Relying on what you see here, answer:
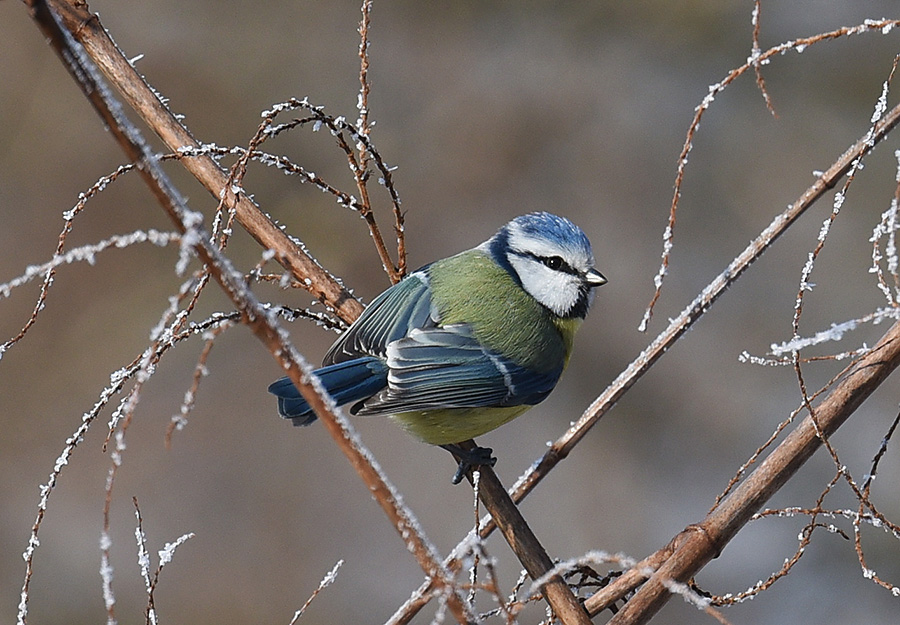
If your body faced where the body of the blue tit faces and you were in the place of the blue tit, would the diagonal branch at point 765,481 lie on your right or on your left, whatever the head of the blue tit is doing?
on your right

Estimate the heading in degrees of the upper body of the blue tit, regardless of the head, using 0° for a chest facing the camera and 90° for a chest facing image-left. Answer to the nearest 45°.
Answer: approximately 270°
